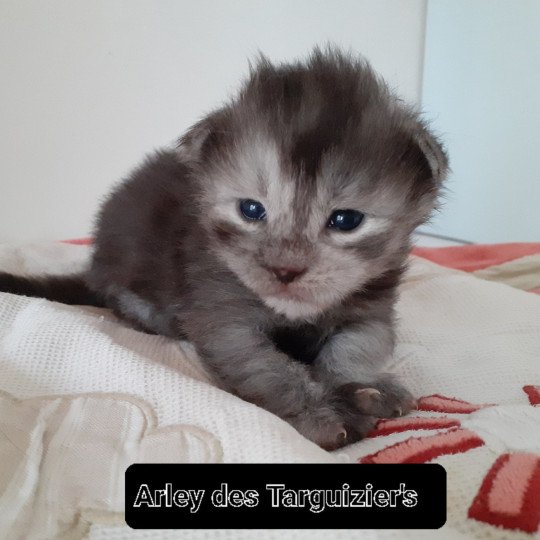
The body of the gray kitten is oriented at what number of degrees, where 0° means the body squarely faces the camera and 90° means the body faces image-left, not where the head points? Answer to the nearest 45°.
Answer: approximately 315°
